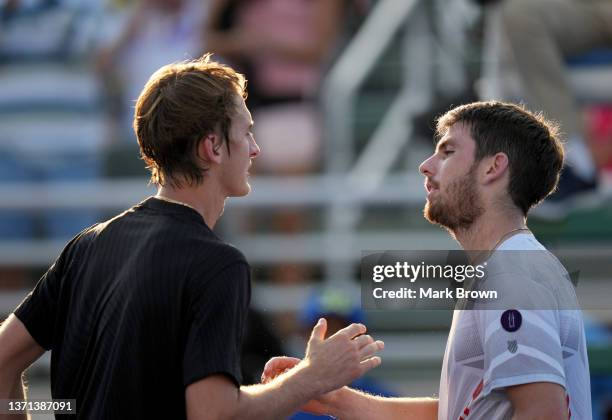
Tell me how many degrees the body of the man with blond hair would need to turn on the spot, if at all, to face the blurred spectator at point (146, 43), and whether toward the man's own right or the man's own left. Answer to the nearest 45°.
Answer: approximately 45° to the man's own left

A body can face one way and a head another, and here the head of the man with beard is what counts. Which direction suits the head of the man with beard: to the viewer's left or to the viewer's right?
to the viewer's left

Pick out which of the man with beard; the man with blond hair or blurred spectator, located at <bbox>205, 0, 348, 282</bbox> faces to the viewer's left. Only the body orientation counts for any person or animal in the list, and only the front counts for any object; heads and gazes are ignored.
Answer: the man with beard

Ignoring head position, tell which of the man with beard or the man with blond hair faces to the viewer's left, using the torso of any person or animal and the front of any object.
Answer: the man with beard

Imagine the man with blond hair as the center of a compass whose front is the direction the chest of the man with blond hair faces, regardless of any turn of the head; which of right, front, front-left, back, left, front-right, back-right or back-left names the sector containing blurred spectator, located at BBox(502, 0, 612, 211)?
front

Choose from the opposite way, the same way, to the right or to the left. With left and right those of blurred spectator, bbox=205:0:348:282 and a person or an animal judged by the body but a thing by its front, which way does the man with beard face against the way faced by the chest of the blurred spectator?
to the right

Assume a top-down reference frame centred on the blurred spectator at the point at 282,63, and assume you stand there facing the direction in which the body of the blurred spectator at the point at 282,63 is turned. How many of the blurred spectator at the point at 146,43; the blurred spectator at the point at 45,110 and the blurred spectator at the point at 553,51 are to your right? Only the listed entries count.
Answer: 2

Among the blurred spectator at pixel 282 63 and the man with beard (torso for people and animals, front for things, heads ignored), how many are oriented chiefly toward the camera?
1

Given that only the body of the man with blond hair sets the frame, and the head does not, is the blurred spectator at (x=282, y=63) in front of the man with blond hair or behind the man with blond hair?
in front

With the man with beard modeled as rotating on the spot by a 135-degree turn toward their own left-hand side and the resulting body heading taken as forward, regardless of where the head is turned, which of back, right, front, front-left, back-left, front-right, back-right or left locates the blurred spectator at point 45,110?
back

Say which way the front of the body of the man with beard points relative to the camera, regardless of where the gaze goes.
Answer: to the viewer's left

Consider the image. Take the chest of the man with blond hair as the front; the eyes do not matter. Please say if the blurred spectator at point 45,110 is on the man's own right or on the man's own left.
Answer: on the man's own left

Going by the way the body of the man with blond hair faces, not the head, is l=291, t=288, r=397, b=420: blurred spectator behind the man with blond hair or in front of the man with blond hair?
in front

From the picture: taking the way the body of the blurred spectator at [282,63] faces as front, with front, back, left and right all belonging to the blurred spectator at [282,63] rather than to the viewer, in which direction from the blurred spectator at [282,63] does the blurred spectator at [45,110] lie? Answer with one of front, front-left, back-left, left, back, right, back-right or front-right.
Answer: right

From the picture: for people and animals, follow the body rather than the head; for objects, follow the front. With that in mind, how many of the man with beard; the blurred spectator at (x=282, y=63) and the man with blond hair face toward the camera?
1
